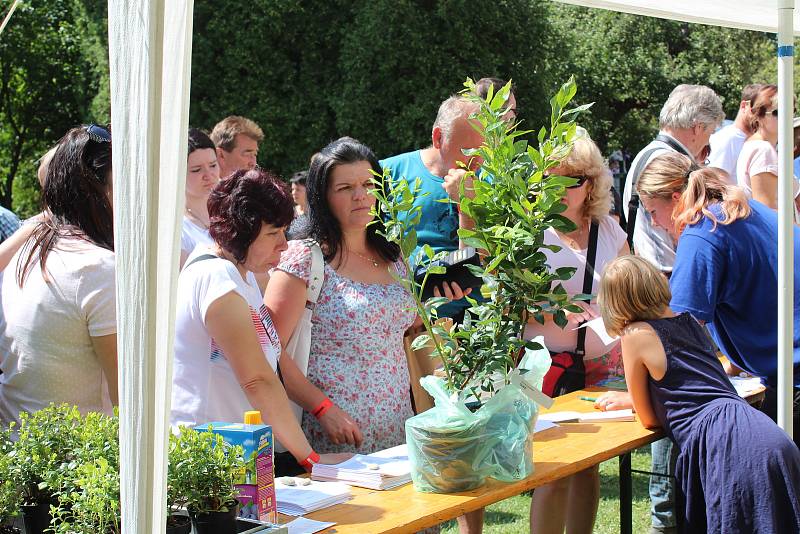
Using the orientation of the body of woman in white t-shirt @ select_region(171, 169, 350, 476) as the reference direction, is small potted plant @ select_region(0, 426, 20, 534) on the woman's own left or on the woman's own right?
on the woman's own right

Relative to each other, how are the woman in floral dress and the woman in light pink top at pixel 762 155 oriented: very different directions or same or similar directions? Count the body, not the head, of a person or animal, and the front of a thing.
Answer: same or similar directions

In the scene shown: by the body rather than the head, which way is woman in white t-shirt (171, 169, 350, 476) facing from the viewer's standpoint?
to the viewer's right

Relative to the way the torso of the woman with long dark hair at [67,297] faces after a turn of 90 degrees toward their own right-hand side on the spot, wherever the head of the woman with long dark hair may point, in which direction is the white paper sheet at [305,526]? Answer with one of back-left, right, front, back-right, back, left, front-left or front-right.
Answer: front

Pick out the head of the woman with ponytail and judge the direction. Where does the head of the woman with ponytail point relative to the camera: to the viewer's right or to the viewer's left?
to the viewer's left

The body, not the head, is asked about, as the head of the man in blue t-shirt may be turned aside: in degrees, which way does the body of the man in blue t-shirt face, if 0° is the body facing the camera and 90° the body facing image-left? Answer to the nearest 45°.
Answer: approximately 315°

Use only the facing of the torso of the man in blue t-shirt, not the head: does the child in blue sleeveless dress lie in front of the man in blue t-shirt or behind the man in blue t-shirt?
in front

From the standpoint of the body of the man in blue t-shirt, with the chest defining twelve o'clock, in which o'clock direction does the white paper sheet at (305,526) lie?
The white paper sheet is roughly at 2 o'clock from the man in blue t-shirt.

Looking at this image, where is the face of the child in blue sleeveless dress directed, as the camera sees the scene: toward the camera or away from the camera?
away from the camera

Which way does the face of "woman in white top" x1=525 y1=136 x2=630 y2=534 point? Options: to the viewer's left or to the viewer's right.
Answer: to the viewer's left
